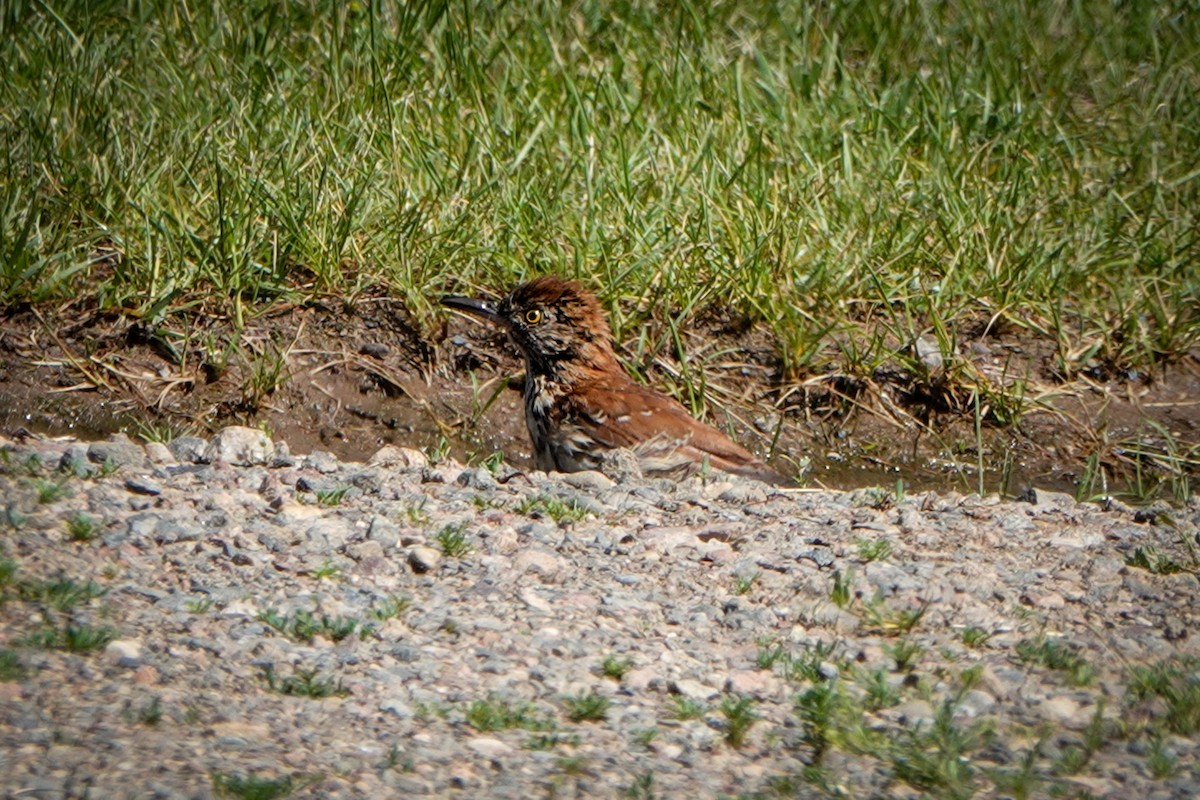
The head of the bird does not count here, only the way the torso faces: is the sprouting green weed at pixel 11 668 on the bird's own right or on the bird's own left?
on the bird's own left

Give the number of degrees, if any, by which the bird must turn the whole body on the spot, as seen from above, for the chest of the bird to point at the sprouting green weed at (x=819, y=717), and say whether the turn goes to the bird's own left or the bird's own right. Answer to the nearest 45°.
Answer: approximately 90° to the bird's own left

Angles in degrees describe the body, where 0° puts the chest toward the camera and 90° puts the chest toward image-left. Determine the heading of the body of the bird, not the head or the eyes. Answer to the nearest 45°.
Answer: approximately 90°

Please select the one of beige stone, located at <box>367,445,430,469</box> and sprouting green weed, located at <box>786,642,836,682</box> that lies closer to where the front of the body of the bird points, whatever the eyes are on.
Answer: the beige stone

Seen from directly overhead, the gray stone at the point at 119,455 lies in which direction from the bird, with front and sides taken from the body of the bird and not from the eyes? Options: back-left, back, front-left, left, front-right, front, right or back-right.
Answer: front-left

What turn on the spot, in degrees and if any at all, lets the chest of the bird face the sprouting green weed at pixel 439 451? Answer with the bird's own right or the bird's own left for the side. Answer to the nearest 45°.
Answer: approximately 45° to the bird's own left

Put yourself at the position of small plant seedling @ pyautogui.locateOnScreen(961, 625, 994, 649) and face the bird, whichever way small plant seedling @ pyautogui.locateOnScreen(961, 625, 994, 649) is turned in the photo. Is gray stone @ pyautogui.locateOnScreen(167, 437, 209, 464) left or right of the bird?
left

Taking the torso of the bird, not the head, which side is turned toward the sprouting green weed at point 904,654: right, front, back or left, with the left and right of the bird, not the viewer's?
left

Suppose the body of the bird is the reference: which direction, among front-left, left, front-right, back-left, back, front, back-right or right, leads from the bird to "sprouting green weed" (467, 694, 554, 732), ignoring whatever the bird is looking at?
left

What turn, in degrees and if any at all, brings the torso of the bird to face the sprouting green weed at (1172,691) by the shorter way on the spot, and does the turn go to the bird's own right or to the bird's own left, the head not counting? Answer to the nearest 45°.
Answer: approximately 135° to the bird's own left

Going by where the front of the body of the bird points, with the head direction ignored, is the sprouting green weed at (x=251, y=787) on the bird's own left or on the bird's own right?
on the bird's own left

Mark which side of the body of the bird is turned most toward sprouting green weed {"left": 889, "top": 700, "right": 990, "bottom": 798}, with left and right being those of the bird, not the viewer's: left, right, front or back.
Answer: left

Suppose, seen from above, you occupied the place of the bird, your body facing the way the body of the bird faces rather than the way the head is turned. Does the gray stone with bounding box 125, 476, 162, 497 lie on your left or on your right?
on your left
